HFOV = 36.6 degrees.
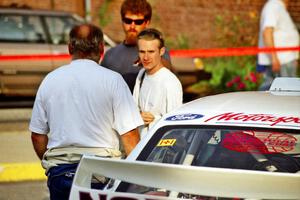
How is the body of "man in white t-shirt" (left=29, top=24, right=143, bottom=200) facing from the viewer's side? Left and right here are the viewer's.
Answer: facing away from the viewer

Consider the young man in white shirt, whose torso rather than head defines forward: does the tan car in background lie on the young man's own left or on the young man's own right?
on the young man's own right

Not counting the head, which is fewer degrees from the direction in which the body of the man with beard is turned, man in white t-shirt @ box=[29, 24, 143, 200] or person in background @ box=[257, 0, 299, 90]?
the man in white t-shirt

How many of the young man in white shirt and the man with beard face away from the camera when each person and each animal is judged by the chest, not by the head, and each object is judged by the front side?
0

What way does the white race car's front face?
away from the camera

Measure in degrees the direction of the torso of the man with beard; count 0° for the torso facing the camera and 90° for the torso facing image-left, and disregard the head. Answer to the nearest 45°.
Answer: approximately 0°

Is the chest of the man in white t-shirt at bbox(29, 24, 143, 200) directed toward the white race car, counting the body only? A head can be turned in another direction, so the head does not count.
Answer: no

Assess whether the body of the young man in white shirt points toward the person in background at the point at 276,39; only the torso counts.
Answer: no

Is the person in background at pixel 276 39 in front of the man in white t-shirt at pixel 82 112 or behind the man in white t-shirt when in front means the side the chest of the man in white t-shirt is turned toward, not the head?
in front

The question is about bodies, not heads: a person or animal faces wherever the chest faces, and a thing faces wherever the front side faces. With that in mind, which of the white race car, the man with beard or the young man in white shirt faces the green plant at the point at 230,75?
the white race car

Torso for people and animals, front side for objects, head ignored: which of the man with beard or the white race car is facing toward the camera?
the man with beard

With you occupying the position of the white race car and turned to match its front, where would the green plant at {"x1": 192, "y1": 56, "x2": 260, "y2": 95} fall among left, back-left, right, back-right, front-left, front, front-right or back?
front

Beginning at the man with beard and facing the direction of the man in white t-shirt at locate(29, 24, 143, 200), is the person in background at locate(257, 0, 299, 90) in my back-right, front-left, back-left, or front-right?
back-left

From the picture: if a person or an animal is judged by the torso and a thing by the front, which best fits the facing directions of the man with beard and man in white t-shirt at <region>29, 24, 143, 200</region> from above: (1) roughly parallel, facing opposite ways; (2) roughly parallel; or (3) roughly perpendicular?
roughly parallel, facing opposite ways

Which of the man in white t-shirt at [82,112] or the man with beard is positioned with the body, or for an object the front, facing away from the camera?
the man in white t-shirt

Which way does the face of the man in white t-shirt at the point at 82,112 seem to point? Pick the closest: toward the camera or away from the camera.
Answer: away from the camera

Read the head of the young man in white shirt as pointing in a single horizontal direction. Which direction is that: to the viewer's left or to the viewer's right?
to the viewer's left

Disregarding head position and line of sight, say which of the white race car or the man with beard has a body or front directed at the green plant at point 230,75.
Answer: the white race car

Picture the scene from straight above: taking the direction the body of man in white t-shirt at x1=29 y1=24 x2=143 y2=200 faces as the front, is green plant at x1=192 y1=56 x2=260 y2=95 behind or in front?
in front

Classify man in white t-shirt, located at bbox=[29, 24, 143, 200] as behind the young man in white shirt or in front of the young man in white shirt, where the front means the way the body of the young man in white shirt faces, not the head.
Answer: in front
